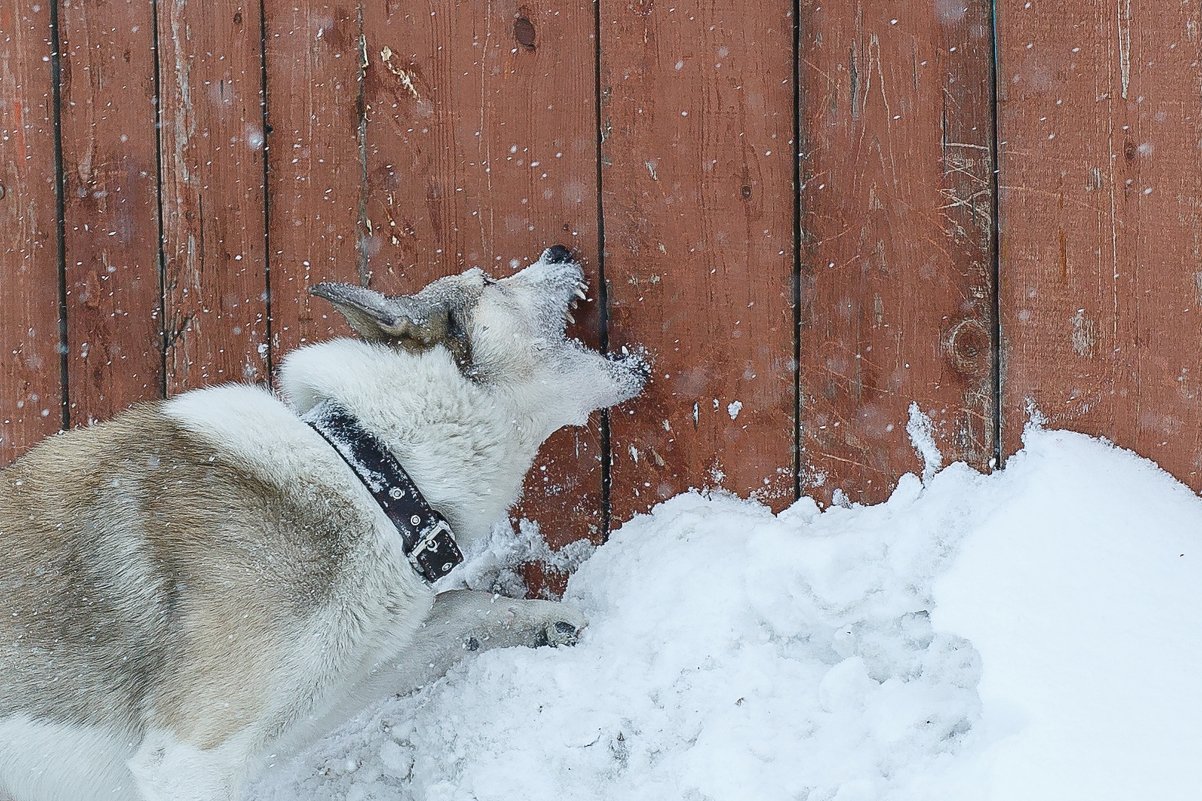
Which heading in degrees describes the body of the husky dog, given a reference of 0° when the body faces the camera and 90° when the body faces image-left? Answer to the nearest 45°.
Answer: approximately 270°
